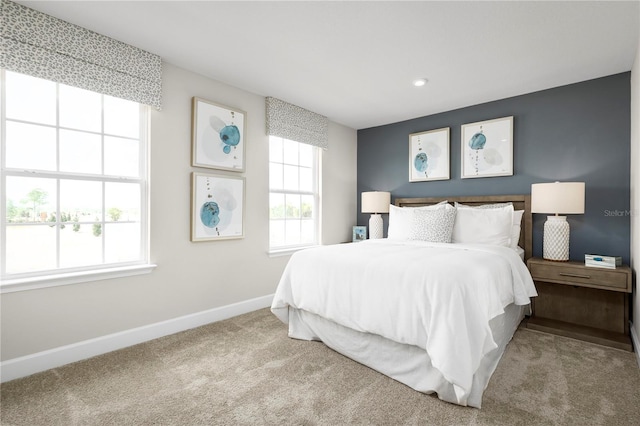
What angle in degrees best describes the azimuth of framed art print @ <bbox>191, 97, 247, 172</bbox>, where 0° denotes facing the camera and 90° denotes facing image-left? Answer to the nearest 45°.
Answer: approximately 315°

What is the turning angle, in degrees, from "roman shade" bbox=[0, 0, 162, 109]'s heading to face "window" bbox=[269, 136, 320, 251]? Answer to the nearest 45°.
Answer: approximately 45° to its left

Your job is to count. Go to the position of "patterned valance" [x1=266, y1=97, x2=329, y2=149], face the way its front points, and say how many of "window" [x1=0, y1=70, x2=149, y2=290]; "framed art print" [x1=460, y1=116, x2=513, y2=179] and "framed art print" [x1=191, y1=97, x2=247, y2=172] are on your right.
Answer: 2

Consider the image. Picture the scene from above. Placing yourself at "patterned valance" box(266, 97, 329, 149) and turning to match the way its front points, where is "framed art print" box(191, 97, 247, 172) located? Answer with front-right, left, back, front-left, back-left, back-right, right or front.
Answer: right

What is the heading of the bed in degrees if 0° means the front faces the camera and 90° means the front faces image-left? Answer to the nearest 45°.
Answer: approximately 45°

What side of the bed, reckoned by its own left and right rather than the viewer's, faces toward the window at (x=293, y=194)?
right

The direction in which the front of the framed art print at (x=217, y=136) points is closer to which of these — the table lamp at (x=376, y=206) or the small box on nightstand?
the small box on nightstand

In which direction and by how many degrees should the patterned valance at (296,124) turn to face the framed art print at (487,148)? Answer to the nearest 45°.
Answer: approximately 45° to its left
